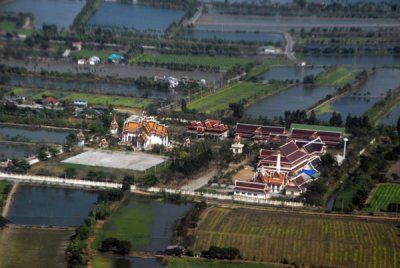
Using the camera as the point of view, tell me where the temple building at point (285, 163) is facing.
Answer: facing the viewer and to the left of the viewer

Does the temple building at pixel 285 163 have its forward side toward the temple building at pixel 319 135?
no

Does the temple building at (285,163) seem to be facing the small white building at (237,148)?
no

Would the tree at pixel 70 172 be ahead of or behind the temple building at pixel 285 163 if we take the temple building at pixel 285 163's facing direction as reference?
ahead

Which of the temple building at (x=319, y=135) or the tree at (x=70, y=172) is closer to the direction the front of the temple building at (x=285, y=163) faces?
the tree

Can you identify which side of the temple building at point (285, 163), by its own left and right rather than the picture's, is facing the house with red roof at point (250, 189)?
front

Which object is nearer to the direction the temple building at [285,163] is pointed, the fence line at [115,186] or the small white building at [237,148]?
the fence line
